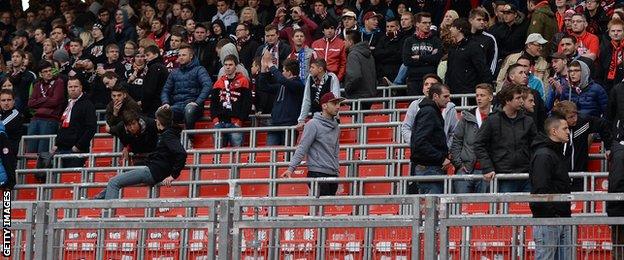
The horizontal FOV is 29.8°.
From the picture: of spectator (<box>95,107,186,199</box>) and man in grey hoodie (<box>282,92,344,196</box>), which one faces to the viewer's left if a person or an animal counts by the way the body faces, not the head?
the spectator

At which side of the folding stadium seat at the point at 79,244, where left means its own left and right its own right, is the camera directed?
front

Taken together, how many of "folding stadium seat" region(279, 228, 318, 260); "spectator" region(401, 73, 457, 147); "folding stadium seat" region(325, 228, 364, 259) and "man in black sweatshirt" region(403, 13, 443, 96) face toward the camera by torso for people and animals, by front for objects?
4

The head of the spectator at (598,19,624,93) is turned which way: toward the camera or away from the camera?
toward the camera

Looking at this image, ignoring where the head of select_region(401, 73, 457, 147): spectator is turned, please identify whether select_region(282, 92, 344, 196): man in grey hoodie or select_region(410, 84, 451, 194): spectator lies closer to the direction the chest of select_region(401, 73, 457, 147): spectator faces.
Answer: the spectator

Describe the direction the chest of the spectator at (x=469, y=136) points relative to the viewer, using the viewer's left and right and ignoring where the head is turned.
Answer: facing the viewer and to the right of the viewer

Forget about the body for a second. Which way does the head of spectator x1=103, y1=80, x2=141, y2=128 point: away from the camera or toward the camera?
toward the camera

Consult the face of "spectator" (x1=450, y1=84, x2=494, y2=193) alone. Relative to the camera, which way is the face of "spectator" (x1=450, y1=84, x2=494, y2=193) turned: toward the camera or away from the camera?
toward the camera

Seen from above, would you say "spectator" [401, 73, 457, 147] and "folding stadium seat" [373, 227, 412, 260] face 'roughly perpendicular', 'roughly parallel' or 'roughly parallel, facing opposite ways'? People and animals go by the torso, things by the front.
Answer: roughly parallel

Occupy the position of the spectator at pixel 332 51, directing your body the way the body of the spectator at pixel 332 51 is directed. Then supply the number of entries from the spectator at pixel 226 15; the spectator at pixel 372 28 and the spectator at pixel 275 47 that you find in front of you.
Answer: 0

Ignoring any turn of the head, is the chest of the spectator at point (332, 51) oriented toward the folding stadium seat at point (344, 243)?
yes

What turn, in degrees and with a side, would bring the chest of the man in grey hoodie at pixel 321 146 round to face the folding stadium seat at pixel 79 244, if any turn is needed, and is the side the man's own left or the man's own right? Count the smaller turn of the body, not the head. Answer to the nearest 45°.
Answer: approximately 90° to the man's own right

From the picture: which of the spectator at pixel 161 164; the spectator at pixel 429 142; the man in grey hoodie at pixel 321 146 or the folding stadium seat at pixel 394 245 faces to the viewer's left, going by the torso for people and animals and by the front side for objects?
the spectator at pixel 161 164

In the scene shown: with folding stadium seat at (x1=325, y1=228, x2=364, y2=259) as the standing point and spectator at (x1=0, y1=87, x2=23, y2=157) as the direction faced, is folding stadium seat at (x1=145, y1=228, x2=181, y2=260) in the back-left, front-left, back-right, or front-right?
front-left

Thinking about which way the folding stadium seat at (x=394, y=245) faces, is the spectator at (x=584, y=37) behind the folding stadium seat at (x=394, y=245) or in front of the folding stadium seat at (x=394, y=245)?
behind

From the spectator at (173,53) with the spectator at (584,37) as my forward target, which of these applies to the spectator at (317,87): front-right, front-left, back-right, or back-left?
front-right

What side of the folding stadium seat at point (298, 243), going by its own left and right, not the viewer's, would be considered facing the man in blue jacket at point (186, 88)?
back

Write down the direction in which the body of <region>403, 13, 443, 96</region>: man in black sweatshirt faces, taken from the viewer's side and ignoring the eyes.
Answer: toward the camera
